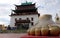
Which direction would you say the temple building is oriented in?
toward the camera
